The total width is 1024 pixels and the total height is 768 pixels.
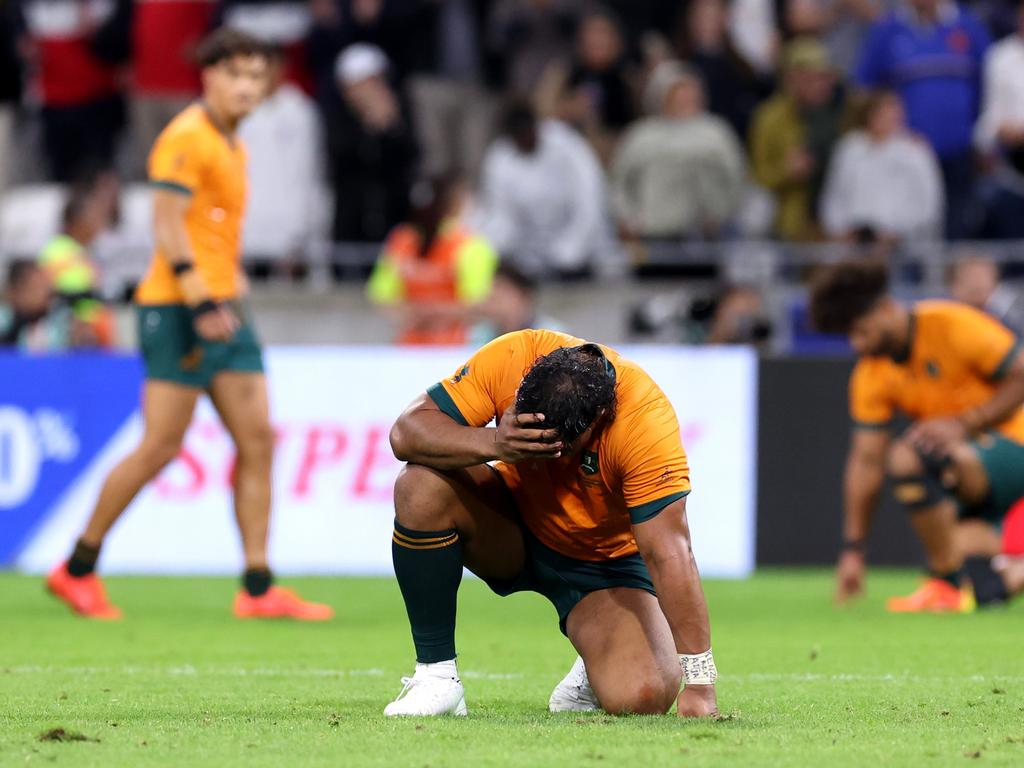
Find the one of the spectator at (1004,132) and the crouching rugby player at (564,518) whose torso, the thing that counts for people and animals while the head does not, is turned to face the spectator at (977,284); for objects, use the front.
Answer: the spectator at (1004,132)

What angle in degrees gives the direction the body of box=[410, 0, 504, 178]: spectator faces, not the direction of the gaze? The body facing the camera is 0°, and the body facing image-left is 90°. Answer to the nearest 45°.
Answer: approximately 0°

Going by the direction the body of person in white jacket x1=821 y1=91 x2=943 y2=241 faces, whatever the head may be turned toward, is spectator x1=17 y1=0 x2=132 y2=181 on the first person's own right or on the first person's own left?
on the first person's own right

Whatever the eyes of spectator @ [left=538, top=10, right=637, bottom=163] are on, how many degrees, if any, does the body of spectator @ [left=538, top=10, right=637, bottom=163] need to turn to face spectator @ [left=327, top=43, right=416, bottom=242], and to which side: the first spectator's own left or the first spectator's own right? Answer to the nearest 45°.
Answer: approximately 45° to the first spectator's own right

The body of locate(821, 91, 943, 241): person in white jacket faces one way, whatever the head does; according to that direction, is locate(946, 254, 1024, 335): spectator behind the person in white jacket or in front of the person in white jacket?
in front

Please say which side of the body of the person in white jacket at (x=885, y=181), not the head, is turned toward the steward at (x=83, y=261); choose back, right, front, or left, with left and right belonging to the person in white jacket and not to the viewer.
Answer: right

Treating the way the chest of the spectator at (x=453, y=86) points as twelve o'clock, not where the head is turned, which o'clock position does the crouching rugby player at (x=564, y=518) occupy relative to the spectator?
The crouching rugby player is roughly at 12 o'clock from the spectator.

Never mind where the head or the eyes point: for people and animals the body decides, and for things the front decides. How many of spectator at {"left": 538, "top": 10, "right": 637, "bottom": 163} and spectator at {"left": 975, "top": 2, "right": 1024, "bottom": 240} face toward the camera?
2

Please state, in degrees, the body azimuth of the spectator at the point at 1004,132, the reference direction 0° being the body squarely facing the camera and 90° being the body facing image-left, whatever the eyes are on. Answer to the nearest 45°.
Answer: approximately 0°
